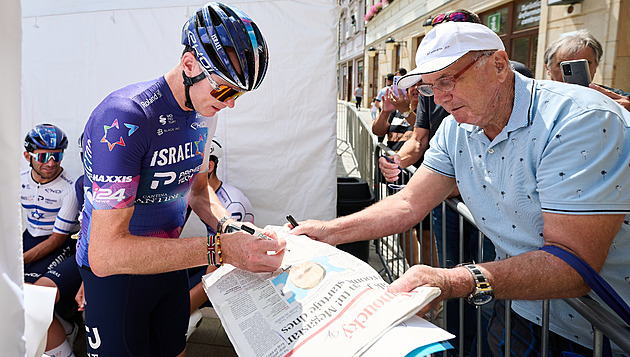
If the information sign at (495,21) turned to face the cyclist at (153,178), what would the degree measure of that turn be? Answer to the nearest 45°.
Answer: approximately 45° to its left

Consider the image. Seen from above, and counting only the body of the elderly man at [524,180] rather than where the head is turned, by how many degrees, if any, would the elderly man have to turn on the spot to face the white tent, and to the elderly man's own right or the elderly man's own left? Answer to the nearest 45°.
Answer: approximately 90° to the elderly man's own right

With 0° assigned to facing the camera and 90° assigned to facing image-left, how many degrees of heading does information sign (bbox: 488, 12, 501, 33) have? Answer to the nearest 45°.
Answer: approximately 45°

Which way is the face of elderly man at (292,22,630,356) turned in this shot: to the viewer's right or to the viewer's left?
to the viewer's left

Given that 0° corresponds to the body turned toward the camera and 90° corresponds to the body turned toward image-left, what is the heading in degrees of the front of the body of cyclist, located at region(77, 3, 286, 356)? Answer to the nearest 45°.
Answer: approximately 315°
